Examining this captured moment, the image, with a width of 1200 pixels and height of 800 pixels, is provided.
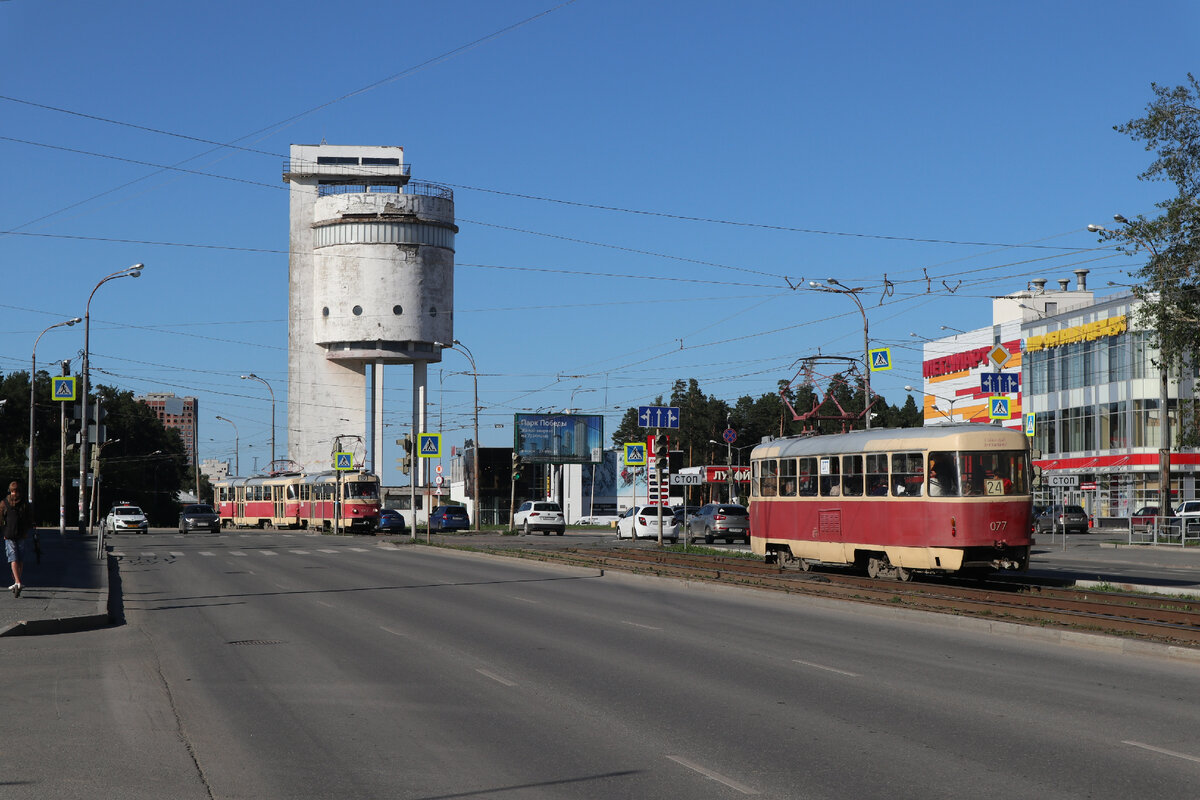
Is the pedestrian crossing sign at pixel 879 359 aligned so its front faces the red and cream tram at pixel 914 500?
yes

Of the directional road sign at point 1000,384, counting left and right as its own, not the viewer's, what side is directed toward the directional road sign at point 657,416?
right

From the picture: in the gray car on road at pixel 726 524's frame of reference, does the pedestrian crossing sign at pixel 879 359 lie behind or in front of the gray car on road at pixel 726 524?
behind

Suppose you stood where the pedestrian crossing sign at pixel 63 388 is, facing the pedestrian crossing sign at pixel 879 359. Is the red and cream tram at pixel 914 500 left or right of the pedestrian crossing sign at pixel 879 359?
right

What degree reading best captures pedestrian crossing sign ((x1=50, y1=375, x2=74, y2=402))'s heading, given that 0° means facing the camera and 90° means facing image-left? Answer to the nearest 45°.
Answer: approximately 0°

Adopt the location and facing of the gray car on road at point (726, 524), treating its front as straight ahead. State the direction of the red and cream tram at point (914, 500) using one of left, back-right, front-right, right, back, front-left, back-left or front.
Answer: back-left

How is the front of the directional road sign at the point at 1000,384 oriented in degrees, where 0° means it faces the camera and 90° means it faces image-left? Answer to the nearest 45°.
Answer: approximately 0°

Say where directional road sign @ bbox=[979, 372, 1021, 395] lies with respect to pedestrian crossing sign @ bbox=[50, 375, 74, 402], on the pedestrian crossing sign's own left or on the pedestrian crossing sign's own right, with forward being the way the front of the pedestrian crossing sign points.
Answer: on the pedestrian crossing sign's own left

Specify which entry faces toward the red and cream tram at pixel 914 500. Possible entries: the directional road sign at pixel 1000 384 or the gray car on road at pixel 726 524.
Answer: the directional road sign

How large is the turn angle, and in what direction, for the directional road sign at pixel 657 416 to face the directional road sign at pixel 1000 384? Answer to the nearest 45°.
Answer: approximately 90° to its left

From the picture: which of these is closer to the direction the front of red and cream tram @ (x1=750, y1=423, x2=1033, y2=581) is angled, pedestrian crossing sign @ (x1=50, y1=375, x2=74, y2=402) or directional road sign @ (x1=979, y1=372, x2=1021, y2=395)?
the pedestrian crossing sign

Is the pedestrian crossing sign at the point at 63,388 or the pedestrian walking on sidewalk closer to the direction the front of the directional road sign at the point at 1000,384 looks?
the pedestrian walking on sidewalk
